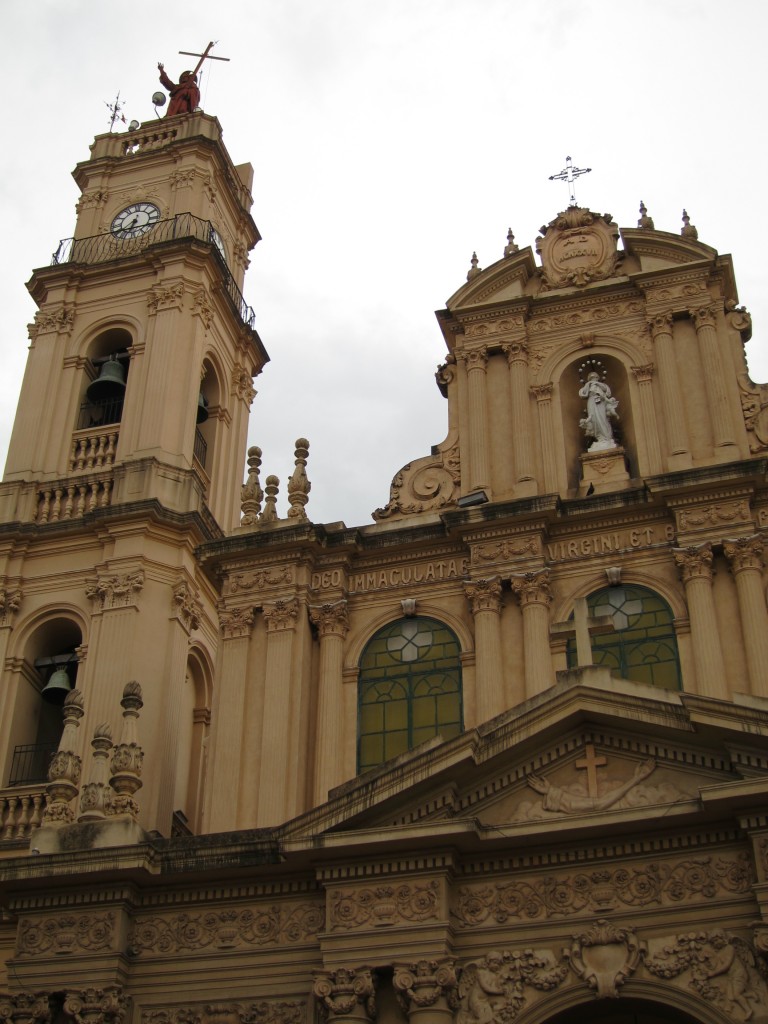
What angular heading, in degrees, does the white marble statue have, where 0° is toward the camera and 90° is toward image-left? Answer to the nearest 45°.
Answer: approximately 0°

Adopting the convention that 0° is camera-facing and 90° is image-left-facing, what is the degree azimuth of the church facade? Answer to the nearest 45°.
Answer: approximately 0°

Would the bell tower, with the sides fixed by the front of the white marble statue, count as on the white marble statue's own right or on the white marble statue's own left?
on the white marble statue's own right
